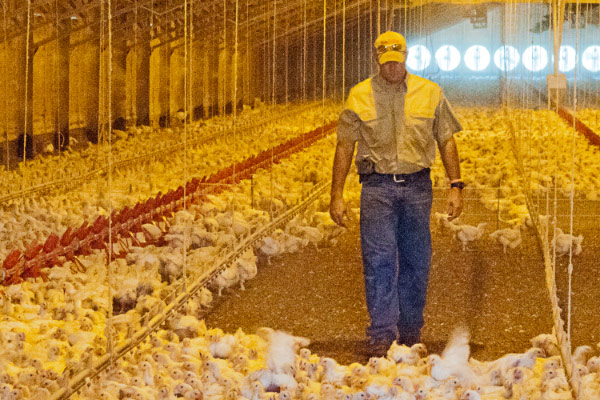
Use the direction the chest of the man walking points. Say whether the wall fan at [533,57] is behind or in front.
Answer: behind

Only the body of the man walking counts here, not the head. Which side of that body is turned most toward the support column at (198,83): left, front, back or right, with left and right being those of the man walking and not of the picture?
back

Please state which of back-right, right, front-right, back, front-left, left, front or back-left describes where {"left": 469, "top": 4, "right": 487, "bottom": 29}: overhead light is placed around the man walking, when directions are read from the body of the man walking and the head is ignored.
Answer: back

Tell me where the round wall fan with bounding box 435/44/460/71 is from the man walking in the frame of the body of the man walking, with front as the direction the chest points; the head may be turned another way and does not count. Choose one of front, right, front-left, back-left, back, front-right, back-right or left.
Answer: back

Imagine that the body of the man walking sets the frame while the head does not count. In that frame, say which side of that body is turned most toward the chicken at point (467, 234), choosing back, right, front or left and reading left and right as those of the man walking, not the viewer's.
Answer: back

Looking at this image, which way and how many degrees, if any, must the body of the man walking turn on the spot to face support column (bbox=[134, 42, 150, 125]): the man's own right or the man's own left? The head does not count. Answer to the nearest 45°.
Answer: approximately 180°

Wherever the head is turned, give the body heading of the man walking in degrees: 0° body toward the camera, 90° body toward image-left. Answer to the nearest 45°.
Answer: approximately 0°

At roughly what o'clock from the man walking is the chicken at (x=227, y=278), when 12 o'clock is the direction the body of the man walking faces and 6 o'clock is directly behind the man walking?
The chicken is roughly at 5 o'clock from the man walking.

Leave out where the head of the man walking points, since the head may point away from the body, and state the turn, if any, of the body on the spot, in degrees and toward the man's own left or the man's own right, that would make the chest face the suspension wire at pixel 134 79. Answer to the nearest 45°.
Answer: approximately 180°

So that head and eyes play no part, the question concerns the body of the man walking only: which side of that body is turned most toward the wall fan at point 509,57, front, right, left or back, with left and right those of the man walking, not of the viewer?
back
